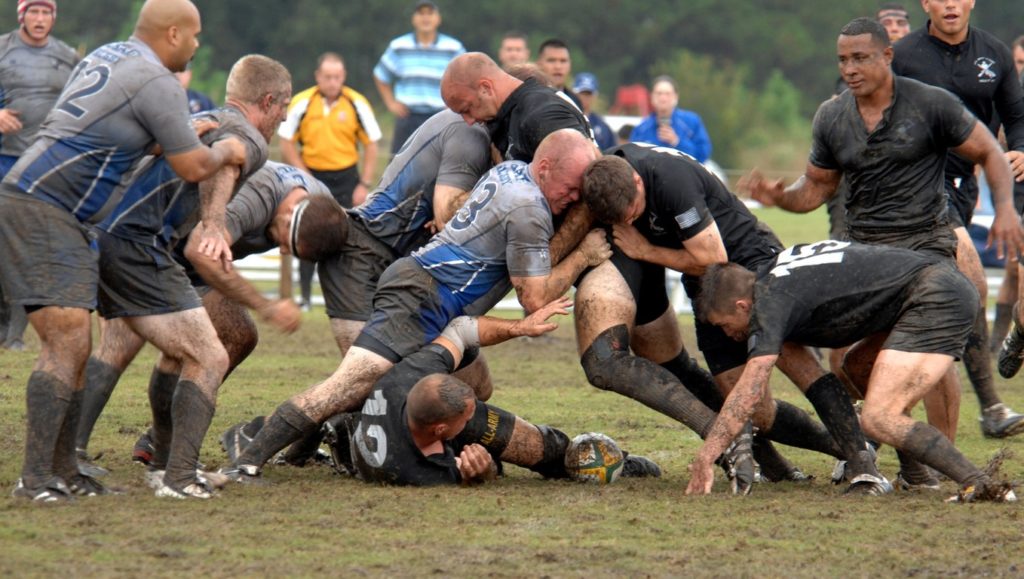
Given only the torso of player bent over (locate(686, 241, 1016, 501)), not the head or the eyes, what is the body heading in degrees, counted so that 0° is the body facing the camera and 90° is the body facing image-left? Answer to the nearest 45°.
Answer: approximately 90°

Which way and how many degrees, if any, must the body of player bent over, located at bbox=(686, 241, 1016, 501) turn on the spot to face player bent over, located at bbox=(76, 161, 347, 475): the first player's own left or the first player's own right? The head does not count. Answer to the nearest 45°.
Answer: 0° — they already face them

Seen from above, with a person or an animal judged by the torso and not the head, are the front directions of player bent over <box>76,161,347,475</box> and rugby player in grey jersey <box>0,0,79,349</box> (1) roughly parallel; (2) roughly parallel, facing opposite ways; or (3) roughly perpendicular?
roughly perpendicular

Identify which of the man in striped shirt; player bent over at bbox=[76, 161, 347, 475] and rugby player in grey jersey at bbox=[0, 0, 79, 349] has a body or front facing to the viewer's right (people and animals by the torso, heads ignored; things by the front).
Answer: the player bent over

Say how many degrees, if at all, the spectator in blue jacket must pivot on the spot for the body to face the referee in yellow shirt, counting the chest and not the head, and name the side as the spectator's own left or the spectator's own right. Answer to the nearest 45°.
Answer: approximately 90° to the spectator's own right

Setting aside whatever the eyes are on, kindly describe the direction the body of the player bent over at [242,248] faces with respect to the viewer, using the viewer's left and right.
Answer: facing to the right of the viewer

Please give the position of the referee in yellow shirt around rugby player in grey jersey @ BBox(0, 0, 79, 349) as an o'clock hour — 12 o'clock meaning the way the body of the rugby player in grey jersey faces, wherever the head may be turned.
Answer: The referee in yellow shirt is roughly at 8 o'clock from the rugby player in grey jersey.
